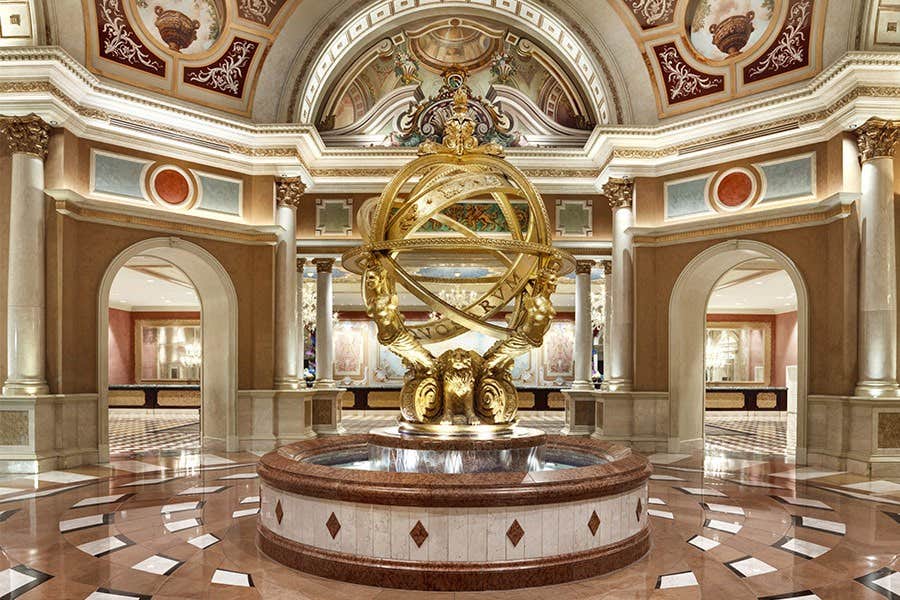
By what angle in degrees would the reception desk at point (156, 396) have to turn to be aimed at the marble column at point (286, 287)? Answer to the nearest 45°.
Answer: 0° — it already faces it

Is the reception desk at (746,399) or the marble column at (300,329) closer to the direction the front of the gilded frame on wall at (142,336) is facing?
the marble column

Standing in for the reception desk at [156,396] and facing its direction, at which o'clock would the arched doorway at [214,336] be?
The arched doorway is roughly at 12 o'clock from the reception desk.

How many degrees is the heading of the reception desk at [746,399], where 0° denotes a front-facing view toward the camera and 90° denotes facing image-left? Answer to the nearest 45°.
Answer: approximately 0°
